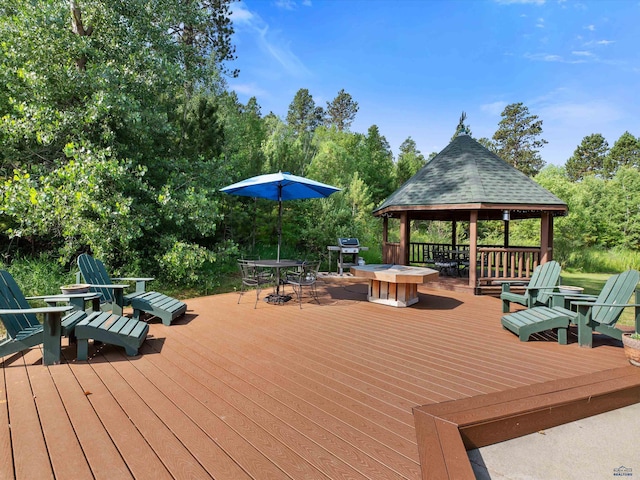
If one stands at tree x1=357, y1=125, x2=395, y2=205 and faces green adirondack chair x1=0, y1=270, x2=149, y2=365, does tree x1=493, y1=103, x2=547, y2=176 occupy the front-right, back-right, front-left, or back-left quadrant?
back-left

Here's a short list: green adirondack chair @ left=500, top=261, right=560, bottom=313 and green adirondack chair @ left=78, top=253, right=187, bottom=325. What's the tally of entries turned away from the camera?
0

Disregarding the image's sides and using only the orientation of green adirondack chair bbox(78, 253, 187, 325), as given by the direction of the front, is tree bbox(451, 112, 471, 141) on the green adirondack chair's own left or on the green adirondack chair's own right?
on the green adirondack chair's own left

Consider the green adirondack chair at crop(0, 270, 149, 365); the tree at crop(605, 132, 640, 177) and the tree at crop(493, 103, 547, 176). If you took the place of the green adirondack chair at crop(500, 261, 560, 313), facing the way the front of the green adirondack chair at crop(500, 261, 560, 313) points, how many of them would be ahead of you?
1

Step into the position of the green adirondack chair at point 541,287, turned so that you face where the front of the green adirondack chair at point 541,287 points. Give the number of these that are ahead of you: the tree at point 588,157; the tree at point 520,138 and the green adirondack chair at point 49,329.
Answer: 1

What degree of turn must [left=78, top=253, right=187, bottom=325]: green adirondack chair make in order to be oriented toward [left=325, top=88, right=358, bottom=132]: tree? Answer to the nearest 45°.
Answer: approximately 90° to its left

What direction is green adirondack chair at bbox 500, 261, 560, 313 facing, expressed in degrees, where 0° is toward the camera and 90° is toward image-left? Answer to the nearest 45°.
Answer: approximately 45°

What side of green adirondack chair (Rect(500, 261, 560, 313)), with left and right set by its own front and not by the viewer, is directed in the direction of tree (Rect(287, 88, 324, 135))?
right

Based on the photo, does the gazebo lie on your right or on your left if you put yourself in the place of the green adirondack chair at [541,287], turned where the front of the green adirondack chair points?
on your right

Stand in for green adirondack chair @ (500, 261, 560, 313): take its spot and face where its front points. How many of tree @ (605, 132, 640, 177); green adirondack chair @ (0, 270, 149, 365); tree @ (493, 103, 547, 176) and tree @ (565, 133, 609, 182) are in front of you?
1

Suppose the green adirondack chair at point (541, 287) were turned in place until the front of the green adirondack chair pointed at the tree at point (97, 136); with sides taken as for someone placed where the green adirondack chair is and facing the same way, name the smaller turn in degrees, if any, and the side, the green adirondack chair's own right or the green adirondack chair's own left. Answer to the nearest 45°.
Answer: approximately 45° to the green adirondack chair's own right

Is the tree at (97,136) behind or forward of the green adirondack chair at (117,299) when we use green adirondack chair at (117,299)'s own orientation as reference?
behind

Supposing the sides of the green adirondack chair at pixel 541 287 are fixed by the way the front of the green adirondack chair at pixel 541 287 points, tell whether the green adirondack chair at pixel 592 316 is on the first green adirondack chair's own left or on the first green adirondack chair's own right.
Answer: on the first green adirondack chair's own left

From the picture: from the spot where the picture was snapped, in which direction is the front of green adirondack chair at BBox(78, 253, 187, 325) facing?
facing the viewer and to the right of the viewer

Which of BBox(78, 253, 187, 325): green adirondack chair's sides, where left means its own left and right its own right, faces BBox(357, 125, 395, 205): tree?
left
